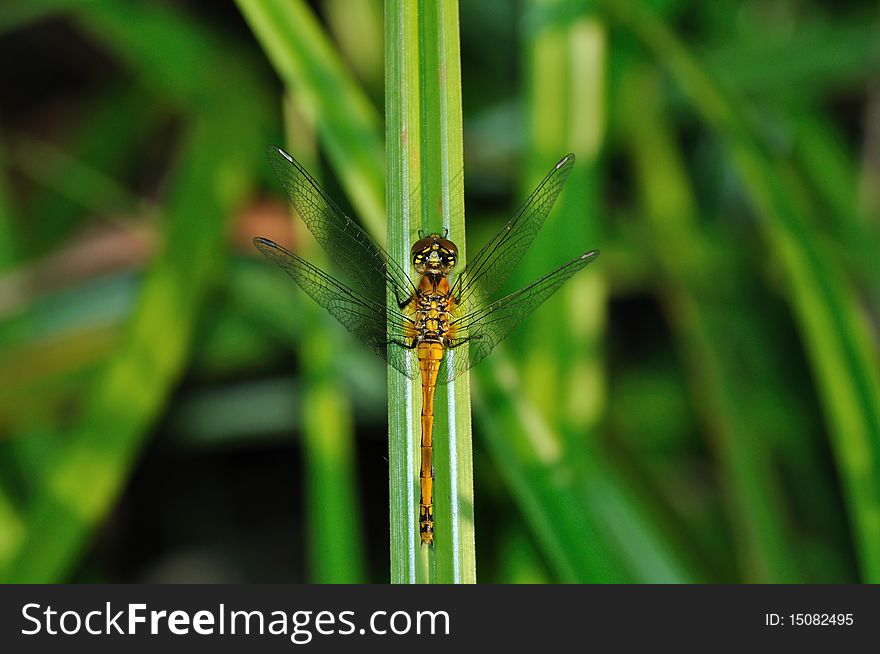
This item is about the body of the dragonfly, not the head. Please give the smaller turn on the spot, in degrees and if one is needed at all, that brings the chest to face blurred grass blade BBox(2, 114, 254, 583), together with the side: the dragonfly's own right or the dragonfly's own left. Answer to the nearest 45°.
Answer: approximately 45° to the dragonfly's own left

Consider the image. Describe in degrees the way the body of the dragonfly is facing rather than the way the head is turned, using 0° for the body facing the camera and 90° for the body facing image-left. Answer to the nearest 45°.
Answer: approximately 180°
